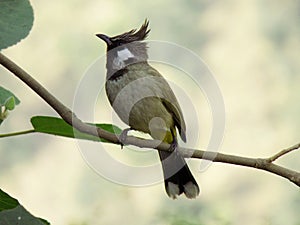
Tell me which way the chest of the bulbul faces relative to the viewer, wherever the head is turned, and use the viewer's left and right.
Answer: facing the viewer and to the left of the viewer

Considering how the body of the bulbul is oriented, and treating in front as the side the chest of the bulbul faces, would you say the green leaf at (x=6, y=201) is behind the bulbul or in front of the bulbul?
in front

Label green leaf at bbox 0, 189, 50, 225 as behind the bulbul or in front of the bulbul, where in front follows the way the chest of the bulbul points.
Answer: in front
